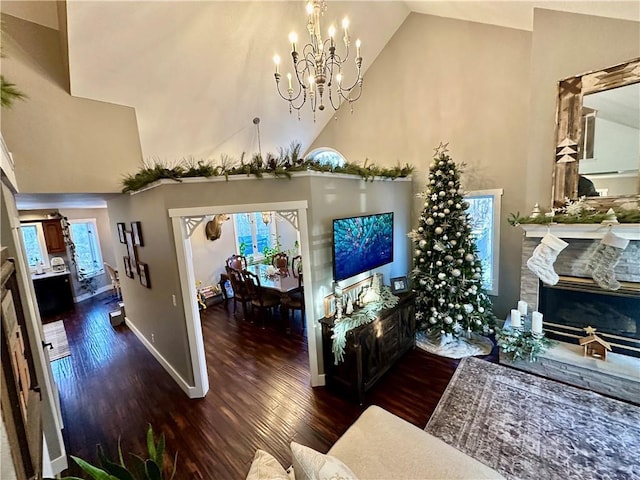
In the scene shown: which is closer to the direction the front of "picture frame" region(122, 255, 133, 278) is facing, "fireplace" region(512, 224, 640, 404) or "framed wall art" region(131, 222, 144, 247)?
the framed wall art

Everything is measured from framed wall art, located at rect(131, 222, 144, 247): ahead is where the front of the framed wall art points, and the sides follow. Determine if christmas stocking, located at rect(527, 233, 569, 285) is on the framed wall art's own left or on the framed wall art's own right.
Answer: on the framed wall art's own left

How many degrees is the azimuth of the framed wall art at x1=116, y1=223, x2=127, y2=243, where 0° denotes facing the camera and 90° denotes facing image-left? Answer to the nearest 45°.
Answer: approximately 45°

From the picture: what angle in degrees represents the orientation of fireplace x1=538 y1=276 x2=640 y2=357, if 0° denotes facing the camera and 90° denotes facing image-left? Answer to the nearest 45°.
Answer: approximately 45°

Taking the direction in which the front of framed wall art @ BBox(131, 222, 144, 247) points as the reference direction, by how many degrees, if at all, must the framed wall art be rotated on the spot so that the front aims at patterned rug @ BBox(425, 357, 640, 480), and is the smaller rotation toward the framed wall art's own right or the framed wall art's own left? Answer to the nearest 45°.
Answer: approximately 90° to the framed wall art's own left

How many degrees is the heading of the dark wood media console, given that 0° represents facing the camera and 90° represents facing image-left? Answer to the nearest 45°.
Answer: approximately 315°

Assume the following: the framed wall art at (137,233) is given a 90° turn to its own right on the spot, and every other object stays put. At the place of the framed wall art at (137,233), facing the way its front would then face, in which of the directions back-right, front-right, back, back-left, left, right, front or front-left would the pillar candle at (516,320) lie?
back
